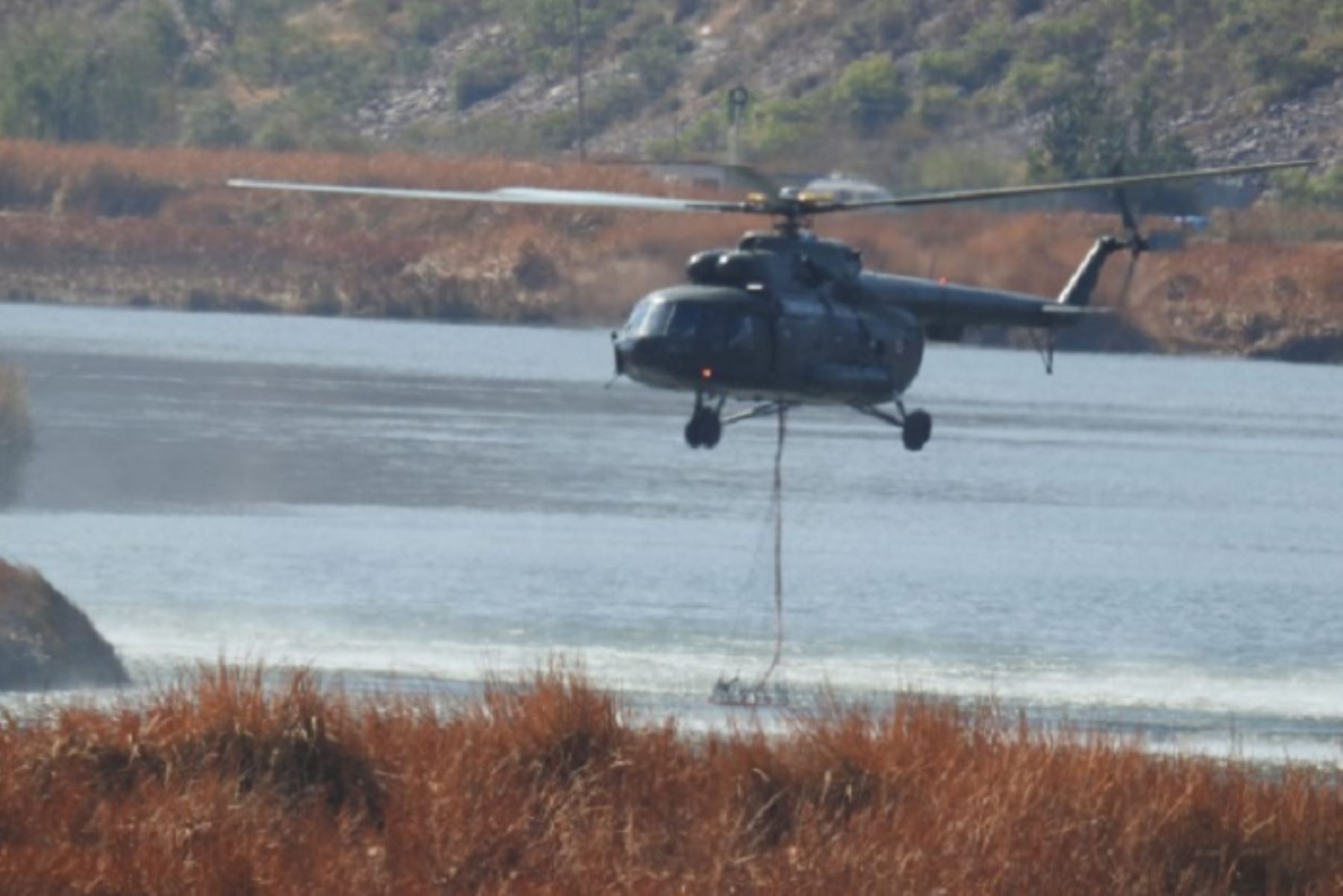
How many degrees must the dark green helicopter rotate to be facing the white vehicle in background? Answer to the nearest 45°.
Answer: approximately 135° to its right

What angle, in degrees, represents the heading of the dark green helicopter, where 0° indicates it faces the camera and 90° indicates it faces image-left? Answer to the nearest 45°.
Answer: approximately 45°

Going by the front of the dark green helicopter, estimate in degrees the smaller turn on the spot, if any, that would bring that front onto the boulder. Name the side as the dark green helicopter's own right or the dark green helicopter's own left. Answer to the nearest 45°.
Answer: approximately 45° to the dark green helicopter's own right

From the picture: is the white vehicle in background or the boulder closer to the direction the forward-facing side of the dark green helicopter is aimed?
the boulder
